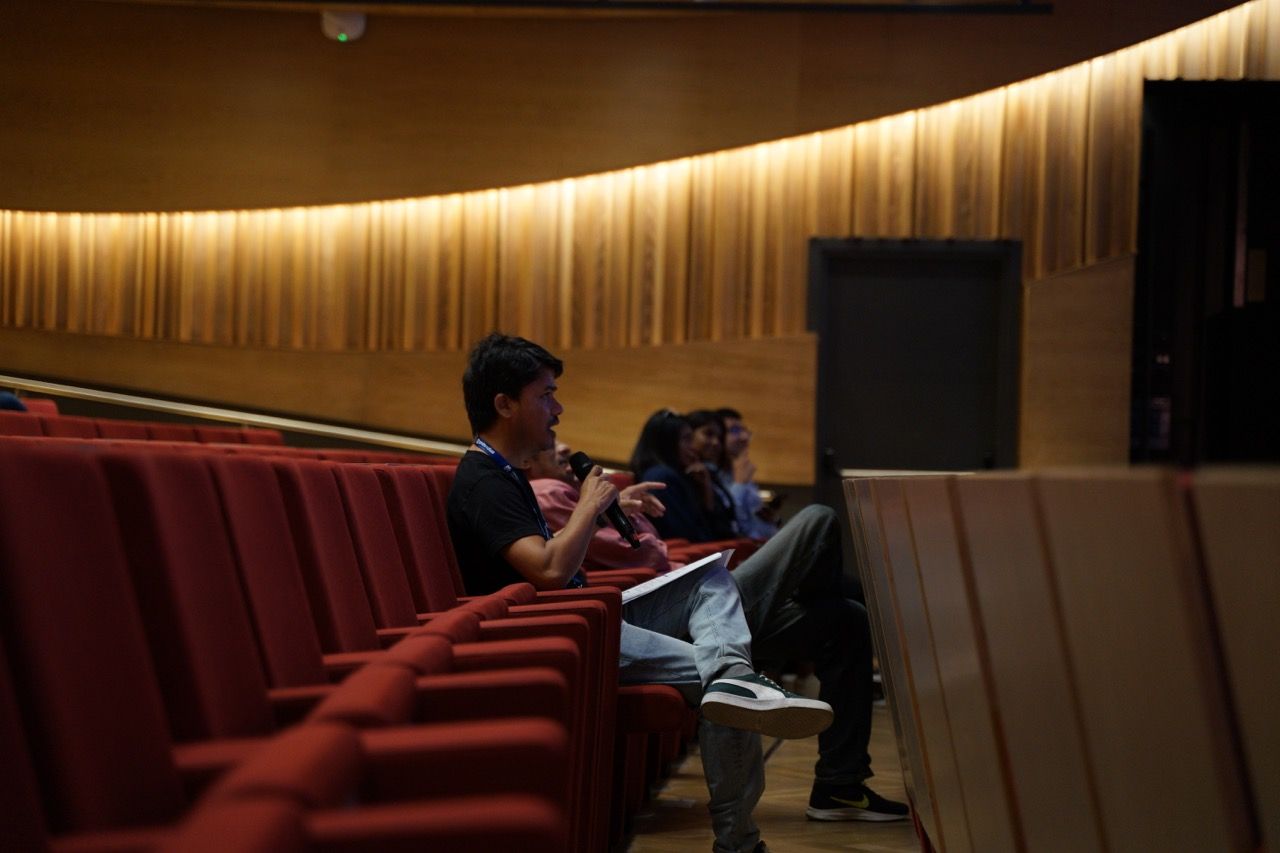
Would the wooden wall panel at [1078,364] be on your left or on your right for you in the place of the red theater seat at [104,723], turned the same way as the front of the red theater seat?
on your left

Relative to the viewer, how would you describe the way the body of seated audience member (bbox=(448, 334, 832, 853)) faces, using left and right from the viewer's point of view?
facing to the right of the viewer

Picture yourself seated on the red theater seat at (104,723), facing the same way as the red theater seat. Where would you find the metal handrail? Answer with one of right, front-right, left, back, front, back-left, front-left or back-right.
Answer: left

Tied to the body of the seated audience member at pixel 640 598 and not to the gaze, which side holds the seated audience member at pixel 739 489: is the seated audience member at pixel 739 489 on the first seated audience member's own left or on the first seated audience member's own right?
on the first seated audience member's own left

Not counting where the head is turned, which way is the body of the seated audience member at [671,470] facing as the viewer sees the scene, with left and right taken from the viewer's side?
facing to the right of the viewer

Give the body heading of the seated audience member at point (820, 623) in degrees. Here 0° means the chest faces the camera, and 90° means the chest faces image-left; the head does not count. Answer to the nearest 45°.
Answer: approximately 270°

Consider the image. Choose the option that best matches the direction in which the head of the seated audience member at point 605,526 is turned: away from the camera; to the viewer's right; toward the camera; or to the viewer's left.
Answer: to the viewer's right

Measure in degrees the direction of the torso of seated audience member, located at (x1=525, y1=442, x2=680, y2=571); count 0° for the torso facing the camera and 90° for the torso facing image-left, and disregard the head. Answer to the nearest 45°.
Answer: approximately 270°

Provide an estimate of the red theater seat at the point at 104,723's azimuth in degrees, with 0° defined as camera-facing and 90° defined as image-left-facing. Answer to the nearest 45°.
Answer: approximately 270°
